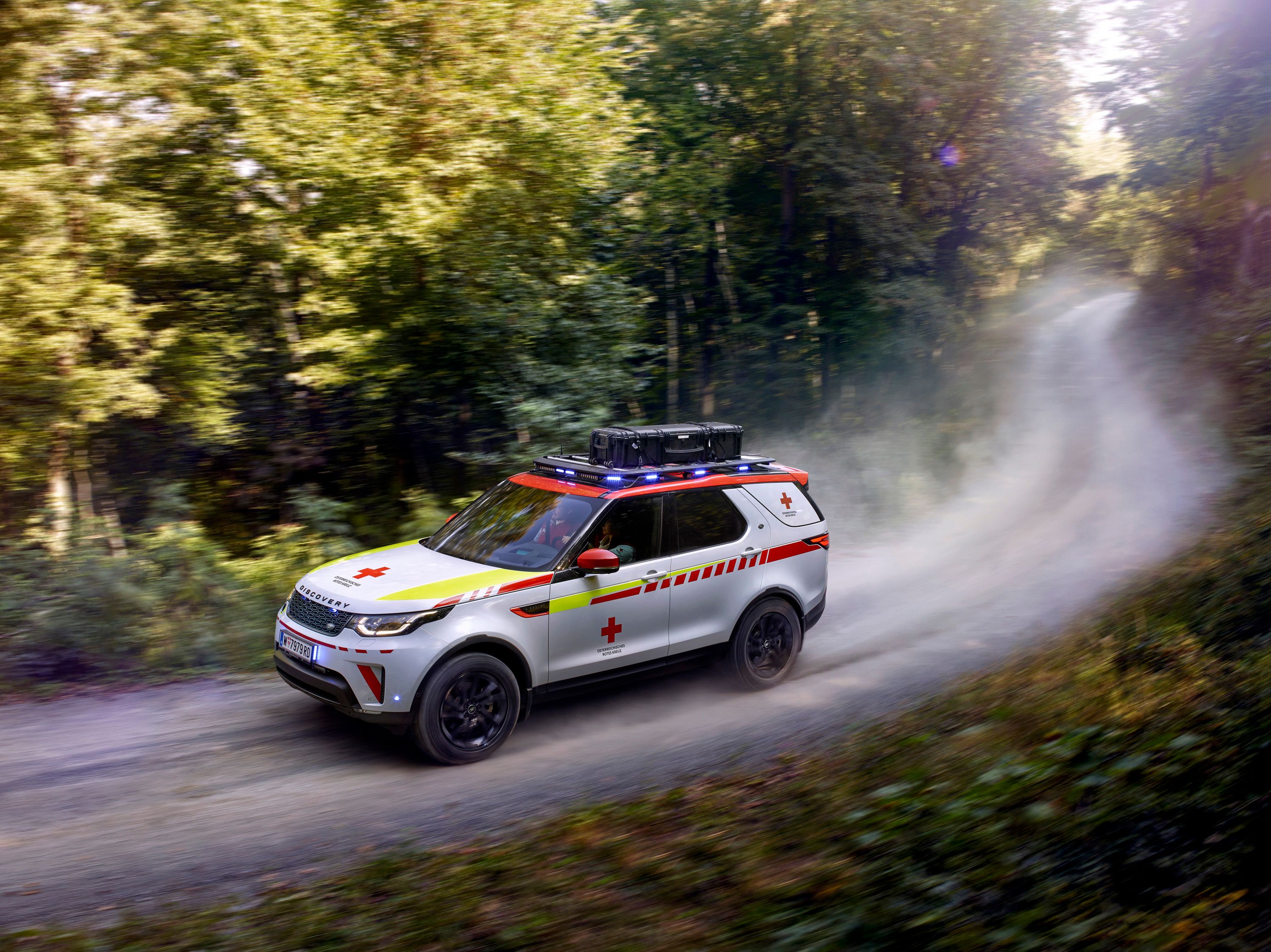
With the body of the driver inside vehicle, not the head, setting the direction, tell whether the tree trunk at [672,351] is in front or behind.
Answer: behind

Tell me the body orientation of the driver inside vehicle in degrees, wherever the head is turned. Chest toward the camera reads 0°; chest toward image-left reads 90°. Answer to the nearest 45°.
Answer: approximately 45°

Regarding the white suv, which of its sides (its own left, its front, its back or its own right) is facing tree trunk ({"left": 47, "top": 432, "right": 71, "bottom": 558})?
right

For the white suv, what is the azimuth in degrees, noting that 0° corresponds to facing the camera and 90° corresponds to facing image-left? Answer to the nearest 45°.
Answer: approximately 45°

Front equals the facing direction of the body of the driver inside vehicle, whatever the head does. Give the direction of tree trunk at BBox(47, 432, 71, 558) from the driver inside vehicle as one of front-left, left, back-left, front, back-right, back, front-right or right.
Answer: right
